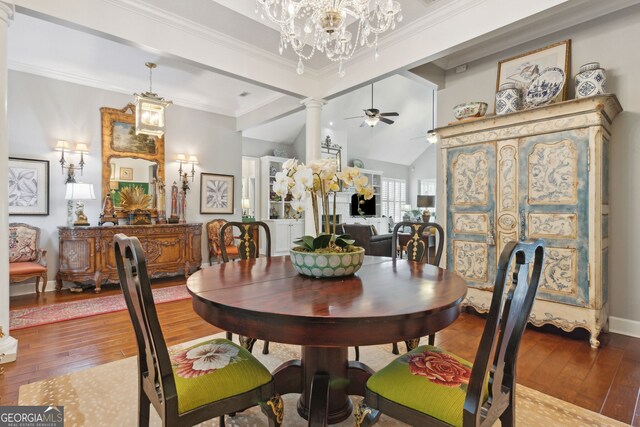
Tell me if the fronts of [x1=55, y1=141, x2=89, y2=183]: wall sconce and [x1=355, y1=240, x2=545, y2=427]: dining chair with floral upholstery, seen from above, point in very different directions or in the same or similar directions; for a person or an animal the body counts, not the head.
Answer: very different directions

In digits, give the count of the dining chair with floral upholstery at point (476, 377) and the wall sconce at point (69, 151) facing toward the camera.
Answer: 1

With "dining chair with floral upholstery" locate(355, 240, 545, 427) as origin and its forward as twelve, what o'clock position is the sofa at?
The sofa is roughly at 1 o'clock from the dining chair with floral upholstery.

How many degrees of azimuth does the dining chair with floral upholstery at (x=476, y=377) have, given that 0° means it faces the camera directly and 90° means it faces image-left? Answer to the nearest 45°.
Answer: approximately 135°

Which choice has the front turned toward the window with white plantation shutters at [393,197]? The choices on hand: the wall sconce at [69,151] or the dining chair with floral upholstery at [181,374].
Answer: the dining chair with floral upholstery

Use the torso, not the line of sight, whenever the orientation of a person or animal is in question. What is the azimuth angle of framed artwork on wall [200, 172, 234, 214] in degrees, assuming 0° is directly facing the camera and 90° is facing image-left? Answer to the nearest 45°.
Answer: approximately 315°

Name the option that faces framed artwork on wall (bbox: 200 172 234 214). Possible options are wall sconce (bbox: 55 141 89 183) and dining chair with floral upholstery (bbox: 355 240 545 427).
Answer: the dining chair with floral upholstery

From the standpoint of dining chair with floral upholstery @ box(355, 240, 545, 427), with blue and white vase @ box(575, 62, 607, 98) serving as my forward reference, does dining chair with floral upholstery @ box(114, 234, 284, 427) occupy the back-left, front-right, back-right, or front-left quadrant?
back-left

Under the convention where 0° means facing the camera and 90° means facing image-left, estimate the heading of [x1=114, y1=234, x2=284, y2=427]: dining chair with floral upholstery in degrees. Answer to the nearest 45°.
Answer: approximately 225°

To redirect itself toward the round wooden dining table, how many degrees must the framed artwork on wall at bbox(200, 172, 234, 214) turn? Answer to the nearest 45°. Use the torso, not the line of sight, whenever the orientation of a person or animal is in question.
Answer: approximately 45° to its right

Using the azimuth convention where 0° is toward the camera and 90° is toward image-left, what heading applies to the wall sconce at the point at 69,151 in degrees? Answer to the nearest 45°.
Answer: approximately 0°
